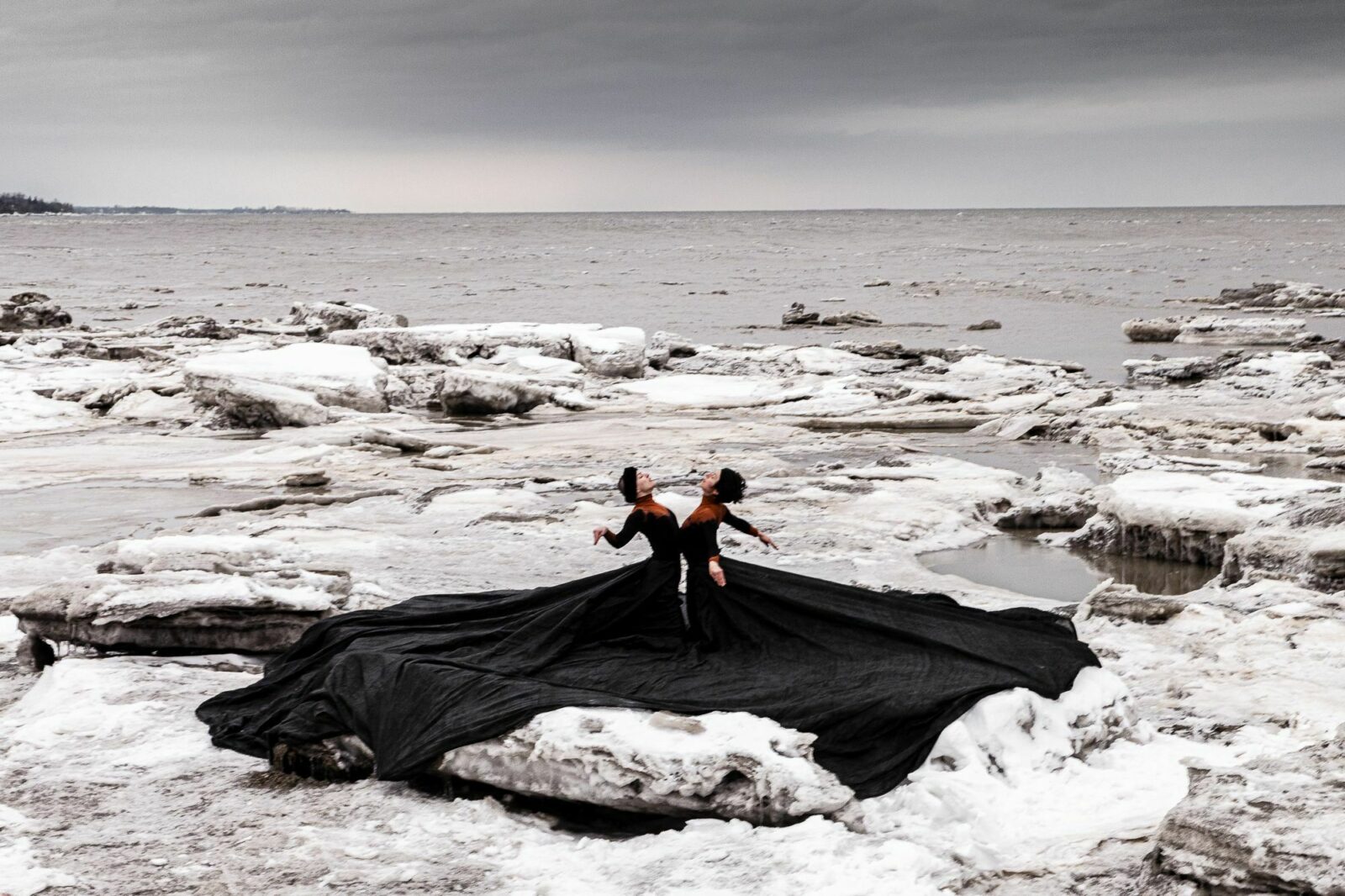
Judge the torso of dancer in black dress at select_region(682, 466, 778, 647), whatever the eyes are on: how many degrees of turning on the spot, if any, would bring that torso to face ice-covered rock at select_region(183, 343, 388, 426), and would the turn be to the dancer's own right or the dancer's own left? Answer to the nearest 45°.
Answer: approximately 45° to the dancer's own right

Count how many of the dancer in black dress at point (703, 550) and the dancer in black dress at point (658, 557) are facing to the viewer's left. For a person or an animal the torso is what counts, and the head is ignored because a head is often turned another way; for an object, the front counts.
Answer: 1

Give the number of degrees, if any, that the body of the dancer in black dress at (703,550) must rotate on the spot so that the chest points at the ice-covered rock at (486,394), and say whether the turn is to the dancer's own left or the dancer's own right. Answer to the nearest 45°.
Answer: approximately 90° to the dancer's own right

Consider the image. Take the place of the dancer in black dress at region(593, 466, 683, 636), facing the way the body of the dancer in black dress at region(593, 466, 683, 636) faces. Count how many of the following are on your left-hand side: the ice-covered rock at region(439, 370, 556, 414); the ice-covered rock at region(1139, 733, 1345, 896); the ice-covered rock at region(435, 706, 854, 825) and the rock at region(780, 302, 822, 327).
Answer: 2

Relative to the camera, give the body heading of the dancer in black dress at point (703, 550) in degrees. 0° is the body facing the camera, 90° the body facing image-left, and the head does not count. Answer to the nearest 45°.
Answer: approximately 90°

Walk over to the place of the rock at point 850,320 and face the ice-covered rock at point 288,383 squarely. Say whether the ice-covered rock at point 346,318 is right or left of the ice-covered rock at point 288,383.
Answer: right

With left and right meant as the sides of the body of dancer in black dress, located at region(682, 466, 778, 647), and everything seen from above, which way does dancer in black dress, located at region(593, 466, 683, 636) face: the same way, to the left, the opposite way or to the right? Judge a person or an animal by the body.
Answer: the opposite way

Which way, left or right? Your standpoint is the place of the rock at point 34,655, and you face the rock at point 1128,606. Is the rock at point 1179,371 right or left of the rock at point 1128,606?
left

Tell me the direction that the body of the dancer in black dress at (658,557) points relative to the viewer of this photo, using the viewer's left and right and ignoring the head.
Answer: facing to the right of the viewer

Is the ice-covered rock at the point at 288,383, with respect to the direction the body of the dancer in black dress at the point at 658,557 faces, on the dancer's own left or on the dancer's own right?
on the dancer's own left

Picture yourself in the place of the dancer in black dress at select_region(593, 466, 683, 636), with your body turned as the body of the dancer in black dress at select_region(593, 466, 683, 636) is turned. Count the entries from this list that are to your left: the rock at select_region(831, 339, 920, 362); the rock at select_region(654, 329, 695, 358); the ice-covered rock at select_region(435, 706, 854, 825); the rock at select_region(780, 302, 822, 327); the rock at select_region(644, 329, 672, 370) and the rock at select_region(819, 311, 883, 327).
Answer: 5

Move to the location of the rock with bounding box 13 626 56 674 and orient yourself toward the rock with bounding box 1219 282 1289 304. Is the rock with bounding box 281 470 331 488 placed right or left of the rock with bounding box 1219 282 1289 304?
left

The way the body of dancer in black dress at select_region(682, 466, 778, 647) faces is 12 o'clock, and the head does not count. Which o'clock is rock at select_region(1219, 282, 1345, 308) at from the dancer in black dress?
The rock is roughly at 4 o'clock from the dancer in black dress.
